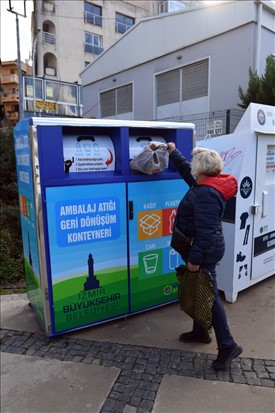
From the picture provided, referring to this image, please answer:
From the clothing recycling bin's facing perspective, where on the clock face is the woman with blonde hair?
The woman with blonde hair is roughly at 2 o'clock from the clothing recycling bin.

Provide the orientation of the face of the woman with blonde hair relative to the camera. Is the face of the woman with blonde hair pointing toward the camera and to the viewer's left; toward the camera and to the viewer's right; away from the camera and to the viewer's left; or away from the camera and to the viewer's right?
away from the camera and to the viewer's left

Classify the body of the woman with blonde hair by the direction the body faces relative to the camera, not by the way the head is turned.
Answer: to the viewer's left

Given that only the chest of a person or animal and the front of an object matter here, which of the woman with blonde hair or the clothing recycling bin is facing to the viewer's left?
the woman with blonde hair

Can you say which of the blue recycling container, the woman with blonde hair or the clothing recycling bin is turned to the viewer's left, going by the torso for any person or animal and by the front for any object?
the woman with blonde hair

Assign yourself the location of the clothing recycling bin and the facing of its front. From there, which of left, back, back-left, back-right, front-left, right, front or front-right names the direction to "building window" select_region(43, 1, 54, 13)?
back

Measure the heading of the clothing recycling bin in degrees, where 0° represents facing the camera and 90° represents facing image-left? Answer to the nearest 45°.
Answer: approximately 315°

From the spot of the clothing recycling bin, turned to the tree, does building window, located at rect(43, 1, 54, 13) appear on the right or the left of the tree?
left

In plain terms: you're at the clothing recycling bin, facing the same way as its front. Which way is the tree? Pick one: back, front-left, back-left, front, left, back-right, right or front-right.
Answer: back-left

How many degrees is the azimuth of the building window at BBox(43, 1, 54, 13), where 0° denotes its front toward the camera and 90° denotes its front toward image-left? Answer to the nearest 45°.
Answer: approximately 315°

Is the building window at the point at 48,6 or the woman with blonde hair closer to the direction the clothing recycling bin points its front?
the woman with blonde hair

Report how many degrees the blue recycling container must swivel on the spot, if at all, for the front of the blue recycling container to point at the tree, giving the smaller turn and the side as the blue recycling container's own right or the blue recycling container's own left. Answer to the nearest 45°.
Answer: approximately 90° to the blue recycling container's own left

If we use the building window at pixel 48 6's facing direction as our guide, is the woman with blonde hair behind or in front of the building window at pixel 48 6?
in front
